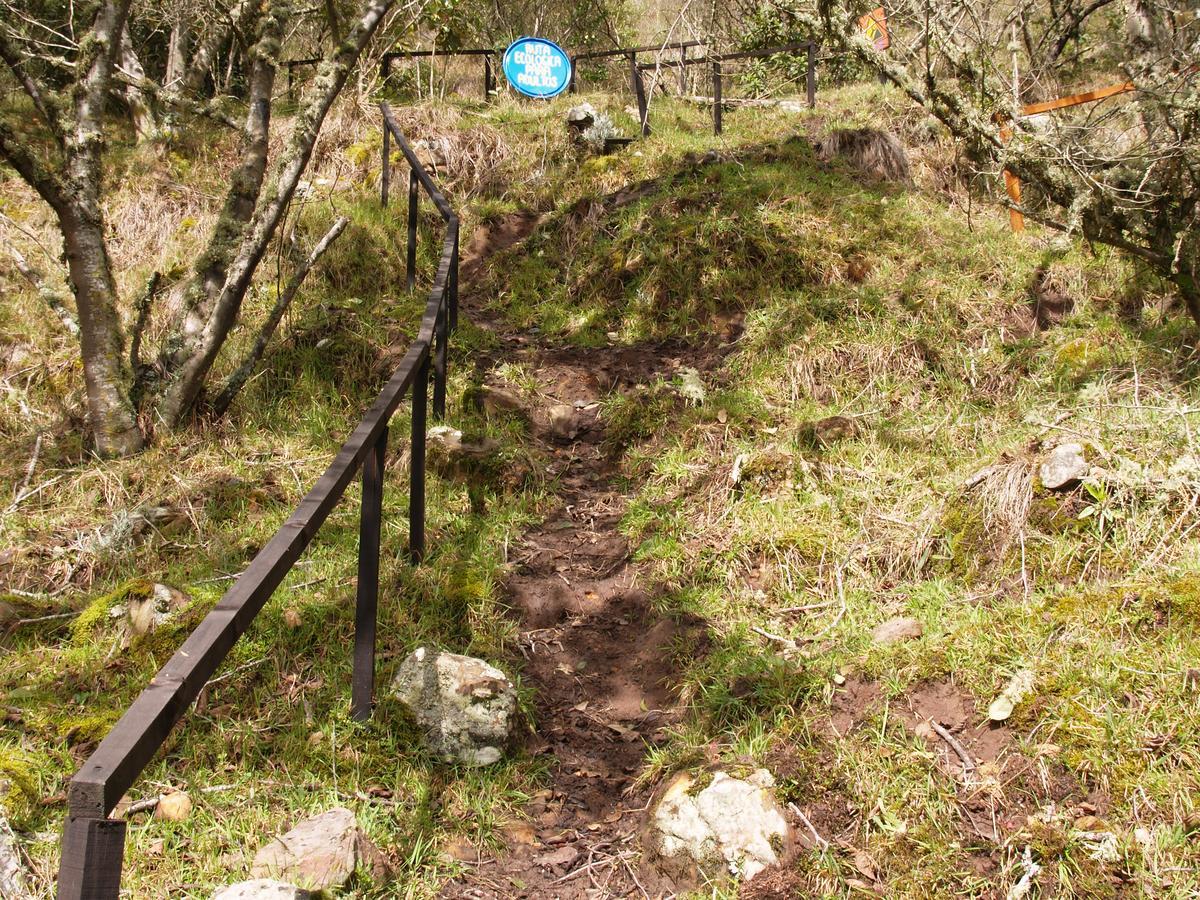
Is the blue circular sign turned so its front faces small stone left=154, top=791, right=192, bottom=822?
yes

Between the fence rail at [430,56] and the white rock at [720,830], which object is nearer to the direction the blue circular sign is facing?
the white rock

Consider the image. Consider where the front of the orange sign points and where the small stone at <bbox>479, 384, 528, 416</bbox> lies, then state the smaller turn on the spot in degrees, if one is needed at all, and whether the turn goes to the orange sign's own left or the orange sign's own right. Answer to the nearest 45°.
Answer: approximately 45° to the orange sign's own right

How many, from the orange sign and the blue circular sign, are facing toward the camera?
2

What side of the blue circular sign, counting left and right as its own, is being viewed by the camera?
front

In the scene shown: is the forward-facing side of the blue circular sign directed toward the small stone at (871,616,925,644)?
yes

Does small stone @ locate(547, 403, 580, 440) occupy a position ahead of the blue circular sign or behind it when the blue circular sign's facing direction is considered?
ahead

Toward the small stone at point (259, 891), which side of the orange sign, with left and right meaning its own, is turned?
front

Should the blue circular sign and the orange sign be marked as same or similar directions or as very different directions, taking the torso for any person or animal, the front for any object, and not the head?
same or similar directions

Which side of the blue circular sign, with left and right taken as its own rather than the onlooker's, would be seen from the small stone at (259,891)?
front

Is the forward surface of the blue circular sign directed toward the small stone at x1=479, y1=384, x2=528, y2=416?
yes

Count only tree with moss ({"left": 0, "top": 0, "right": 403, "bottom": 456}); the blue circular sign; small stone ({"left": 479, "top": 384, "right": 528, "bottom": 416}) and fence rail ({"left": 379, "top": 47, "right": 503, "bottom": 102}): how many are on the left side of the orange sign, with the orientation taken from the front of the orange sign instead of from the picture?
0

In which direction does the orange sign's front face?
toward the camera

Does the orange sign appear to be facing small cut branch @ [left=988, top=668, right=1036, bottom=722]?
yes

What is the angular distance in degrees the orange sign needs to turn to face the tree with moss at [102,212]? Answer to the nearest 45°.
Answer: approximately 45° to its right

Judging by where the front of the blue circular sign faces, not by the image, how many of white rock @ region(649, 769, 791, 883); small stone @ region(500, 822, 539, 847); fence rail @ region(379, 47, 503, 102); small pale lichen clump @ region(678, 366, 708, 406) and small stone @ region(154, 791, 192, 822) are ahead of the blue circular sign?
4
